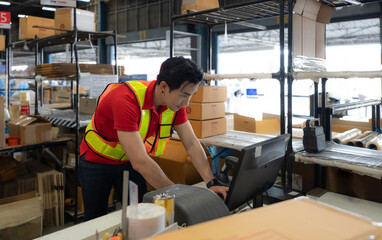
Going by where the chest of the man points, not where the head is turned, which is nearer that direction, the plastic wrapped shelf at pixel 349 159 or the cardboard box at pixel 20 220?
the plastic wrapped shelf

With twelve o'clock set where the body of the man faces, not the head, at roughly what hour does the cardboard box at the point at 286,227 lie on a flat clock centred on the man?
The cardboard box is roughly at 1 o'clock from the man.

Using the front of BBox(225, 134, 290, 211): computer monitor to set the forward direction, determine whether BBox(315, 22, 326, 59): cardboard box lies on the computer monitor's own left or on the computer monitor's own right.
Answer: on the computer monitor's own right

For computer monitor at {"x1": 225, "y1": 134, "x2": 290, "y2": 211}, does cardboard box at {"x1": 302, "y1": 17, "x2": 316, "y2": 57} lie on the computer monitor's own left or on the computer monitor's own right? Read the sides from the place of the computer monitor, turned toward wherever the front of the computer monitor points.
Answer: on the computer monitor's own right

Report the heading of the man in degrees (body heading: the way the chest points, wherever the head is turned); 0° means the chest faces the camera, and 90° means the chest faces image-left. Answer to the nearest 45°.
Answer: approximately 315°

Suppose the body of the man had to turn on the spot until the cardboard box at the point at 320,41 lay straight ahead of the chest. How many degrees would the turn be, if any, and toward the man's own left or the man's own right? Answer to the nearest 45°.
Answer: approximately 90° to the man's own left

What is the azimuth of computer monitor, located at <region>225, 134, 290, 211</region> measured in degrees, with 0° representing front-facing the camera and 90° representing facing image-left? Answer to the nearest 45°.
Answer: approximately 135°

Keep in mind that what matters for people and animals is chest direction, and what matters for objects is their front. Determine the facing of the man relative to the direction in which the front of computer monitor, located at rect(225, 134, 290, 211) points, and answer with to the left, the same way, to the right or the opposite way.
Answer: the opposite way

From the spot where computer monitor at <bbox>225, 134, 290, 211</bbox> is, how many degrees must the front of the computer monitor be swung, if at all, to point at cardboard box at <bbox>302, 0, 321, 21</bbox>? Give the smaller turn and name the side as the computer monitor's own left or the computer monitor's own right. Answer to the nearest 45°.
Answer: approximately 45° to the computer monitor's own right

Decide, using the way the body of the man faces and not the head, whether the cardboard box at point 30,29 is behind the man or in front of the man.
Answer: behind

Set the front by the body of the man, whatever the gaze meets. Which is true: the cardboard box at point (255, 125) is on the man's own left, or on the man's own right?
on the man's own left
